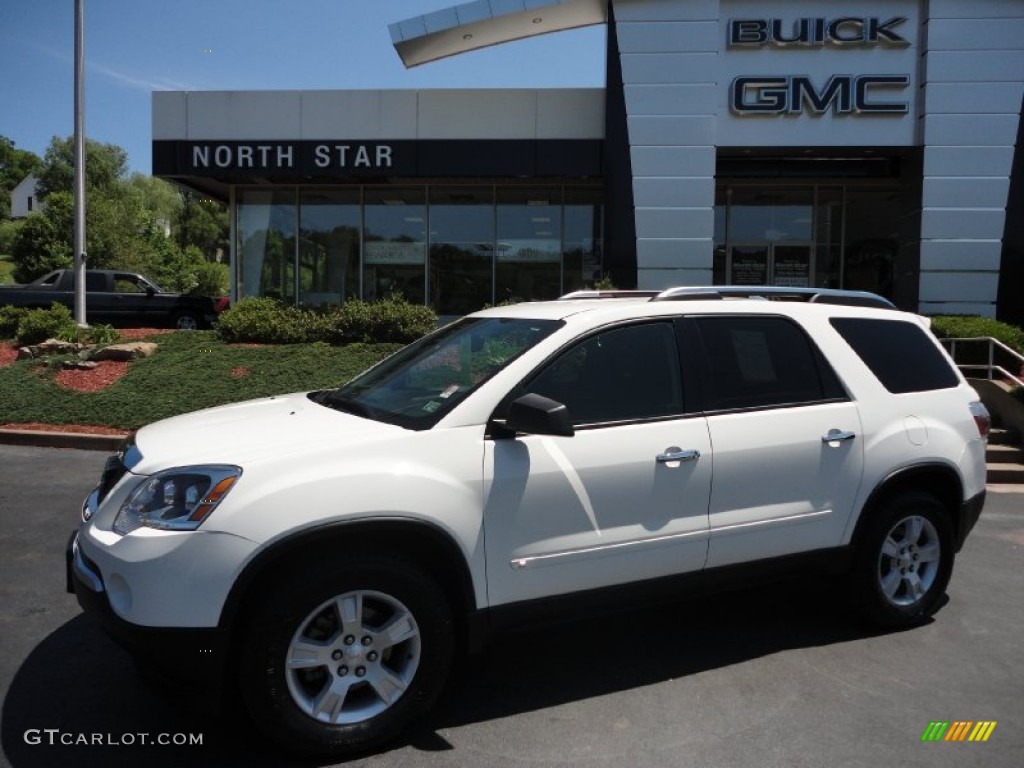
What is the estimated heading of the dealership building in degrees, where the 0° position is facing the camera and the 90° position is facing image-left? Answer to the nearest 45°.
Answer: approximately 0°

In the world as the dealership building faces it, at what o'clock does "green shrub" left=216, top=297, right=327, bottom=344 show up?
The green shrub is roughly at 2 o'clock from the dealership building.

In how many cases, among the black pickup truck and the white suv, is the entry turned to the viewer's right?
1

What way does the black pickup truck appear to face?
to the viewer's right

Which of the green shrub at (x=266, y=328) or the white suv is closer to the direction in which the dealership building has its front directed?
the white suv

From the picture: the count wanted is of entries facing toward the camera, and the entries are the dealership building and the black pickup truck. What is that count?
1

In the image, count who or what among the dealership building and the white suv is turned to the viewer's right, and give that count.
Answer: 0

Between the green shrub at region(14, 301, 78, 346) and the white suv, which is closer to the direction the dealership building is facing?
the white suv

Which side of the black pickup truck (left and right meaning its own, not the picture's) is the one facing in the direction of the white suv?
right

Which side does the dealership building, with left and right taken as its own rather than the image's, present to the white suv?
front

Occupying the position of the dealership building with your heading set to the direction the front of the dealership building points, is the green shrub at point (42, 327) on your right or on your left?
on your right

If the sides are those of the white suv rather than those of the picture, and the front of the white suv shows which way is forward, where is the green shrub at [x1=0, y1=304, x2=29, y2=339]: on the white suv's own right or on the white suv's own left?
on the white suv's own right
